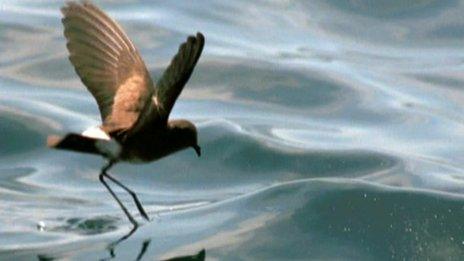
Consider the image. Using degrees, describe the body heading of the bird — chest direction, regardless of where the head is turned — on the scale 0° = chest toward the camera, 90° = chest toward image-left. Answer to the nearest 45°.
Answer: approximately 270°
